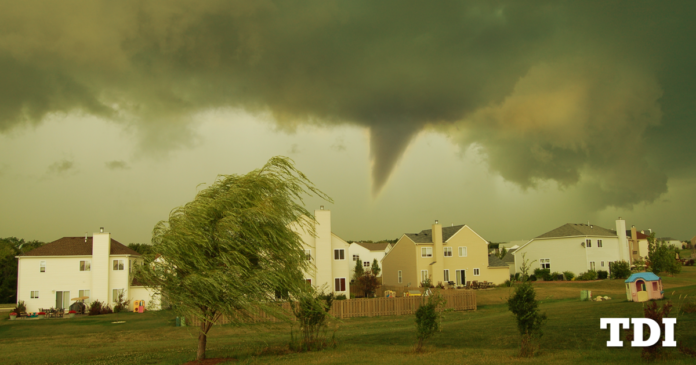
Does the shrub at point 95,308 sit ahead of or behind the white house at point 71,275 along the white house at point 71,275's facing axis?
behind

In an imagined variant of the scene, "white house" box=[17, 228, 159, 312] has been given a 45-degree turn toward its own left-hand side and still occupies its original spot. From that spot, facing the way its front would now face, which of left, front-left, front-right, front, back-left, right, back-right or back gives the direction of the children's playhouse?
back

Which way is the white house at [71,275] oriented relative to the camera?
away from the camera
